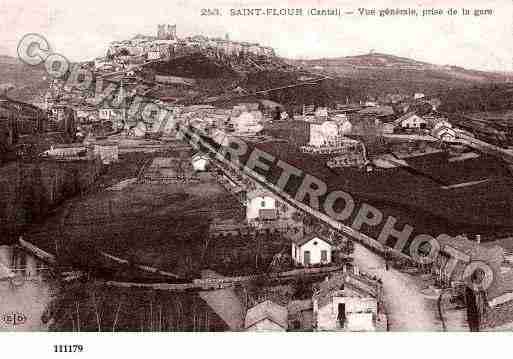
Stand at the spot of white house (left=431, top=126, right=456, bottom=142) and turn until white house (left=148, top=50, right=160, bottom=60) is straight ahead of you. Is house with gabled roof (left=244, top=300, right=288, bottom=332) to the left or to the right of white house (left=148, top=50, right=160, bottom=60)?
left

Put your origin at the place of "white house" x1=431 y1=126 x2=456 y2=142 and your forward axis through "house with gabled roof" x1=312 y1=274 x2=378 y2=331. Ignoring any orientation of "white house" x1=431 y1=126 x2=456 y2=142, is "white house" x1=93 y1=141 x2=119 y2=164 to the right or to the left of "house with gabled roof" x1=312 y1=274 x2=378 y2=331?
right

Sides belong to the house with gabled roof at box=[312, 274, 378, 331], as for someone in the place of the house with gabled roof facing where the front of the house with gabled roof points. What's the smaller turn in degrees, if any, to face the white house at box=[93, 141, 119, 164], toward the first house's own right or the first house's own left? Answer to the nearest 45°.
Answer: approximately 90° to the first house's own right

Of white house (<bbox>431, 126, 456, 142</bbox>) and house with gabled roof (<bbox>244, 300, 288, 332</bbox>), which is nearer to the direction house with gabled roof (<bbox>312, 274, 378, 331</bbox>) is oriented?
the house with gabled roof

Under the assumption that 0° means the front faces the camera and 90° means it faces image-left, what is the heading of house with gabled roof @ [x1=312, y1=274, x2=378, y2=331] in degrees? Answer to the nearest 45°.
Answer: approximately 0°
